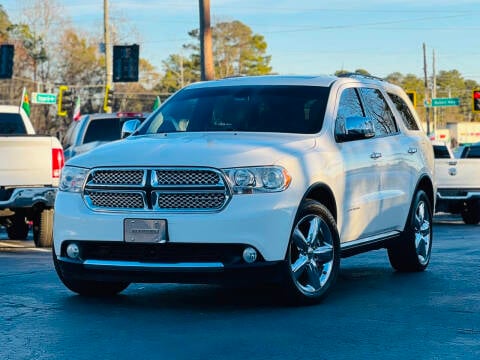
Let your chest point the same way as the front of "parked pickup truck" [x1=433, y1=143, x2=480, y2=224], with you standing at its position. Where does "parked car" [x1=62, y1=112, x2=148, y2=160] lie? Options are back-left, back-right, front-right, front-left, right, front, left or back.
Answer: front-left

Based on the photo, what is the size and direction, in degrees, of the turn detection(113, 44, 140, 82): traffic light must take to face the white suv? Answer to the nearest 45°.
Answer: approximately 180°

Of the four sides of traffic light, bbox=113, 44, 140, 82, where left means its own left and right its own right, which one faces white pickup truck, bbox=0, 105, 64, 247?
back

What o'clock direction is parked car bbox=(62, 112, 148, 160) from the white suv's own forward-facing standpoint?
The parked car is roughly at 4 o'clock from the white suv.

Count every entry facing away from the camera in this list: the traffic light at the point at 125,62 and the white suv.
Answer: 1

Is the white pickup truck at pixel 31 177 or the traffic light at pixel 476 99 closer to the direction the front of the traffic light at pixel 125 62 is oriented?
the traffic light

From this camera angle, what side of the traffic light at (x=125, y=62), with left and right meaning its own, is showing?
back
